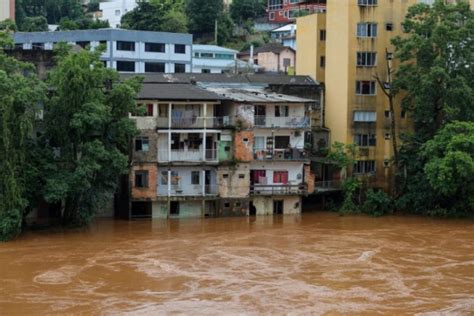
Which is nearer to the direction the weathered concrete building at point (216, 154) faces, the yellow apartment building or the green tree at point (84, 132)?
the green tree

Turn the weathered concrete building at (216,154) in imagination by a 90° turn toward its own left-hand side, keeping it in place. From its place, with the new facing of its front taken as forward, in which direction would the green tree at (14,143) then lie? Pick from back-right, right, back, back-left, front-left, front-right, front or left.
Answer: back-right

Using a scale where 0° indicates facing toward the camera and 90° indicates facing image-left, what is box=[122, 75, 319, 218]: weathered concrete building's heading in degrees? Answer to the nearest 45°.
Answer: approximately 0°

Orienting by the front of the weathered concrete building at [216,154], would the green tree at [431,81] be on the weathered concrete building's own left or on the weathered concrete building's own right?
on the weathered concrete building's own left

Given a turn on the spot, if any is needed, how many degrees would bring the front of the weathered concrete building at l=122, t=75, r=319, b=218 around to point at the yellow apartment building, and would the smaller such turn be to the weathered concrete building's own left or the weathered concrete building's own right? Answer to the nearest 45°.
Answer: approximately 135° to the weathered concrete building's own left

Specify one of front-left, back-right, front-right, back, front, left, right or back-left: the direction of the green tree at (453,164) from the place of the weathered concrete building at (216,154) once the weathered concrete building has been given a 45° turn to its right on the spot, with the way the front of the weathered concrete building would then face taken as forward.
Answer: back-left

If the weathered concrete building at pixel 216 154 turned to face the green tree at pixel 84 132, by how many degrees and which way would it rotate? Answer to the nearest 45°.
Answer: approximately 45° to its right
